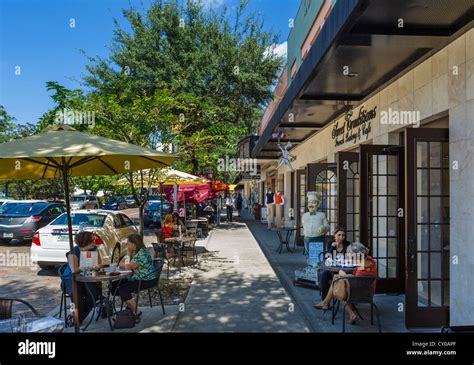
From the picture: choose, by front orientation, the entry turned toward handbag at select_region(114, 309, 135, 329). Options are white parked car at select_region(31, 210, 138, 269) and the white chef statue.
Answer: the white chef statue

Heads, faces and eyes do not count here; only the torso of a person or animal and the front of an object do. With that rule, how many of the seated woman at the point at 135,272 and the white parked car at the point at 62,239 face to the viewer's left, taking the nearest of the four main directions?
1

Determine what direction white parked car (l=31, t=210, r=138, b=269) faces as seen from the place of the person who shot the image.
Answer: facing away from the viewer and to the right of the viewer

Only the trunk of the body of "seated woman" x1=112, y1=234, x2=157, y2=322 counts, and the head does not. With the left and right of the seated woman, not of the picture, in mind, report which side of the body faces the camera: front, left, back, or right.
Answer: left

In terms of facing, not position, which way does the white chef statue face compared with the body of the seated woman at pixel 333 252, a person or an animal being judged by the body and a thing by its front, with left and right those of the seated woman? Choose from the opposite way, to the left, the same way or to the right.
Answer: the same way

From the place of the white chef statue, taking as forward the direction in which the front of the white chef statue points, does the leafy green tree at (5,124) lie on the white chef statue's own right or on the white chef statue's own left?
on the white chef statue's own right

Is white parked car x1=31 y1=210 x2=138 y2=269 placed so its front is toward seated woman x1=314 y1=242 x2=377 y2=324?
no

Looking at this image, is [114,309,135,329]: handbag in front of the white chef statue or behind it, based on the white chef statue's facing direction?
in front

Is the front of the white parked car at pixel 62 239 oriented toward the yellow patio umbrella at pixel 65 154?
no

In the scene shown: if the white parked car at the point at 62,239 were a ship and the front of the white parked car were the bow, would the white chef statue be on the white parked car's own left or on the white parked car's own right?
on the white parked car's own right

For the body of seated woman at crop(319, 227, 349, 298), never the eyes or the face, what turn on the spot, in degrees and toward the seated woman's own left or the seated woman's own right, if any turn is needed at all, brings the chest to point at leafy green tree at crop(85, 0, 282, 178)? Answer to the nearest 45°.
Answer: approximately 90° to the seated woman's own right

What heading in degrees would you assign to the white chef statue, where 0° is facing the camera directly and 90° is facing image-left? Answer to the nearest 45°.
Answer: approximately 45°

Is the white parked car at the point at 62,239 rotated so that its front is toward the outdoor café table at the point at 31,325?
no

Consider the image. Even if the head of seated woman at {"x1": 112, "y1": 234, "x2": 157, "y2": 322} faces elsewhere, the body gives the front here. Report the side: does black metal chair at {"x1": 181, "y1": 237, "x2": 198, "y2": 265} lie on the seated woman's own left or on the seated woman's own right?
on the seated woman's own right

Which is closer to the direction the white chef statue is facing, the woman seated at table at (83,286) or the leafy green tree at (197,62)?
the woman seated at table
